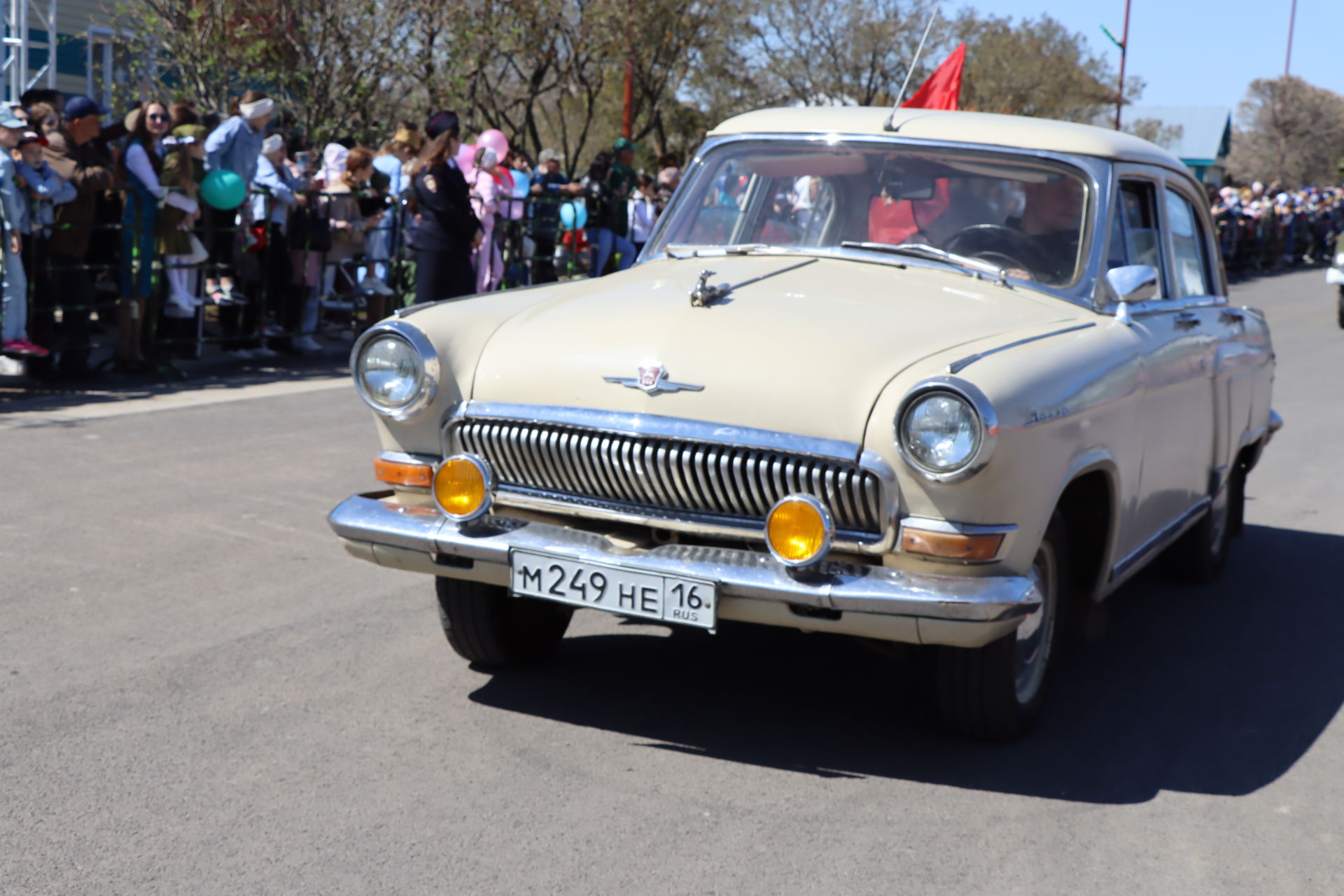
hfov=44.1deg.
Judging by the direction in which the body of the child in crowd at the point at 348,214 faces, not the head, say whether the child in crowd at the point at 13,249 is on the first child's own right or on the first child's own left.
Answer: on the first child's own right

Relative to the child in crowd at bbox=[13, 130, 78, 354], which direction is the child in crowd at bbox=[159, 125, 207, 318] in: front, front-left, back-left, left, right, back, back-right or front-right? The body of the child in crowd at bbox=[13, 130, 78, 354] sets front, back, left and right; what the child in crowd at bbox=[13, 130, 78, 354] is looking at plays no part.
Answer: left

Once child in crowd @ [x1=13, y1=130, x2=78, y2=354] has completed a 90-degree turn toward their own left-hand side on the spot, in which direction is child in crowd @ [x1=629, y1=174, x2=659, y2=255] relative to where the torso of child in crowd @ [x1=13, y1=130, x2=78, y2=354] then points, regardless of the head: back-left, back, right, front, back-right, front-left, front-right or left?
front

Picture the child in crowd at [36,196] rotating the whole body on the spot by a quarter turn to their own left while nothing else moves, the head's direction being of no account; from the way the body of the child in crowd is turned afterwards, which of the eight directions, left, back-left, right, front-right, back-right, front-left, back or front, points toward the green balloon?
front

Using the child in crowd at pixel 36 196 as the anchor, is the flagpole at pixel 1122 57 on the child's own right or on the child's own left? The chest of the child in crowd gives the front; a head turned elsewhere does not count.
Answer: on the child's own left

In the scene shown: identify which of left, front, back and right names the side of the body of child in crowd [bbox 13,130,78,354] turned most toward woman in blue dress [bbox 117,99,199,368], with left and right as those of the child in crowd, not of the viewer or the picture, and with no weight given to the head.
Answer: left

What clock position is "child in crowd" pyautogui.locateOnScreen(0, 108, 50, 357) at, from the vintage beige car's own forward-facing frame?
The child in crowd is roughly at 3 o'clock from the vintage beige car.

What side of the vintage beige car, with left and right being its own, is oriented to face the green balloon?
right

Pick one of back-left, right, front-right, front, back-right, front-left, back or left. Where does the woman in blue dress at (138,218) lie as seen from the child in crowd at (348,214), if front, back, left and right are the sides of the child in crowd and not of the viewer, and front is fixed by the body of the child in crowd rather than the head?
back-right

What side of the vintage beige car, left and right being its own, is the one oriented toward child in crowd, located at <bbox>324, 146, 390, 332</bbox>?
right

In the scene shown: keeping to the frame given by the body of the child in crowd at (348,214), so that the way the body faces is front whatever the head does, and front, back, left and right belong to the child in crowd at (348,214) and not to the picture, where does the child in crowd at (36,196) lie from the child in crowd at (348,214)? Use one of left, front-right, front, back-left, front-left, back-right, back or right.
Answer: back-right

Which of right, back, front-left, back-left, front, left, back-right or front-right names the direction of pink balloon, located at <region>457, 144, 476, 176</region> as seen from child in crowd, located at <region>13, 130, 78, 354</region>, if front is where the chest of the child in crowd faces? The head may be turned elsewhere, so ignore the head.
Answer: left
